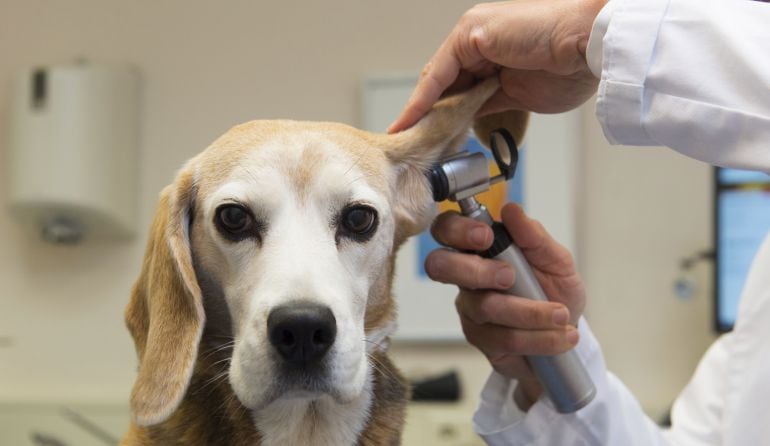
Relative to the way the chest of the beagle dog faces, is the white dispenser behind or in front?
behind

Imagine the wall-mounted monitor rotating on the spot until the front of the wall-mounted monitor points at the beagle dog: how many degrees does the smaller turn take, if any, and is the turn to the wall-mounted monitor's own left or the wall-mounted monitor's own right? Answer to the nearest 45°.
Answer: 0° — it already faces it

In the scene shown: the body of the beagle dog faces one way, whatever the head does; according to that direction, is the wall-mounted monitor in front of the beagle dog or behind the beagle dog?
behind

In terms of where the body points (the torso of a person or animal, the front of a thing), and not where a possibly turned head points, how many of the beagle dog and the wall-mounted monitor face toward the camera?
2

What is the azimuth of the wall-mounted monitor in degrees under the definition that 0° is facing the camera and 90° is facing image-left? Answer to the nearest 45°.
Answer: approximately 0°

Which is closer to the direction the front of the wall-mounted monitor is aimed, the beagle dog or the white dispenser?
the beagle dog

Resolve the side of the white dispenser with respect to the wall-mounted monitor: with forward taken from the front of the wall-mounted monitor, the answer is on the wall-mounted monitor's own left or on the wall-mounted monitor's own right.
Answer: on the wall-mounted monitor's own right

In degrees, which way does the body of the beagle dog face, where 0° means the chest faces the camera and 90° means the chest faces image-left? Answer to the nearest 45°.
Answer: approximately 0°
